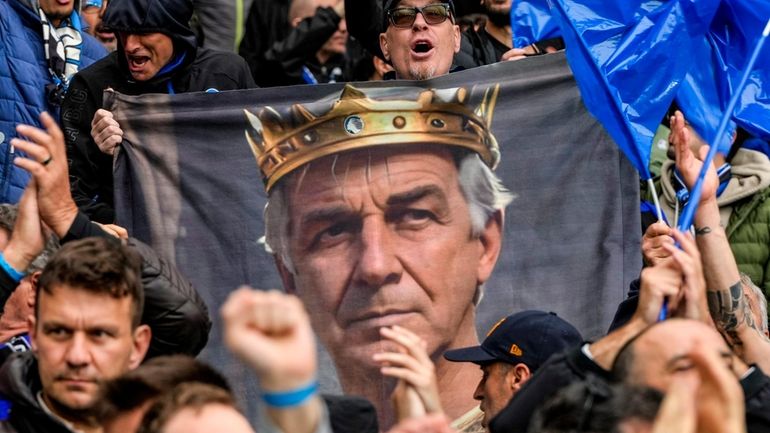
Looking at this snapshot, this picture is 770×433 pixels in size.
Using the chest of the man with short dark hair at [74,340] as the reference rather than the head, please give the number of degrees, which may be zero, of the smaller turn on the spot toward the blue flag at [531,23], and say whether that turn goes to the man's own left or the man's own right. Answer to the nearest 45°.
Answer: approximately 135° to the man's own left

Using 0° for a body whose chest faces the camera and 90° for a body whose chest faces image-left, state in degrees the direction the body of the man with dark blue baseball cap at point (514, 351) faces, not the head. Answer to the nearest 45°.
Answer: approximately 90°

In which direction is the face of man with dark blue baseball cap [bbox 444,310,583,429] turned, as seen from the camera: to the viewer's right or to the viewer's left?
to the viewer's left

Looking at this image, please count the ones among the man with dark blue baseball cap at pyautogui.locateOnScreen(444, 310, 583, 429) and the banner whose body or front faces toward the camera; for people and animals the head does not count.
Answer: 1

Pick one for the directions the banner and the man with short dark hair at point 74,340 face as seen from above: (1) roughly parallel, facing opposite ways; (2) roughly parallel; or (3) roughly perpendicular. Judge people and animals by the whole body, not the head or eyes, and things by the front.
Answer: roughly parallel

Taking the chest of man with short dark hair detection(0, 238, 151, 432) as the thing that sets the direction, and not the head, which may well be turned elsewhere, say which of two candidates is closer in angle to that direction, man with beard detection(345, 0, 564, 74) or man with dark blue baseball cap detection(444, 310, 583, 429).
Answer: the man with dark blue baseball cap

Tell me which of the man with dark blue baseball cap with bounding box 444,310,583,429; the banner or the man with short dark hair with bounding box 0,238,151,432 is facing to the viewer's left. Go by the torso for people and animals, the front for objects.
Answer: the man with dark blue baseball cap with bounding box 444,310,583,429

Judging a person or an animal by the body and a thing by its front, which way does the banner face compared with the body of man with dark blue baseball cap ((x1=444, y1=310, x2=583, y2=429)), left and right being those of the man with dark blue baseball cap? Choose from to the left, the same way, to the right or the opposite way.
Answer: to the left

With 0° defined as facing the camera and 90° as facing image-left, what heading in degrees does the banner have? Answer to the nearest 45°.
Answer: approximately 0°

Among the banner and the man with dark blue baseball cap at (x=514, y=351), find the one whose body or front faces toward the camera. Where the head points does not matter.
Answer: the banner

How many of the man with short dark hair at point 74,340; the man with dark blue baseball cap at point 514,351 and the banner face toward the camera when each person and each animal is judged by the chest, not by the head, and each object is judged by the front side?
2

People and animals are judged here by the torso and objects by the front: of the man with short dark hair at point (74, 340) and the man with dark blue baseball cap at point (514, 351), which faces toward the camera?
the man with short dark hair at point (74, 340)

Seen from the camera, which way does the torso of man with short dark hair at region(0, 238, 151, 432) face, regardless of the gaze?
toward the camera
